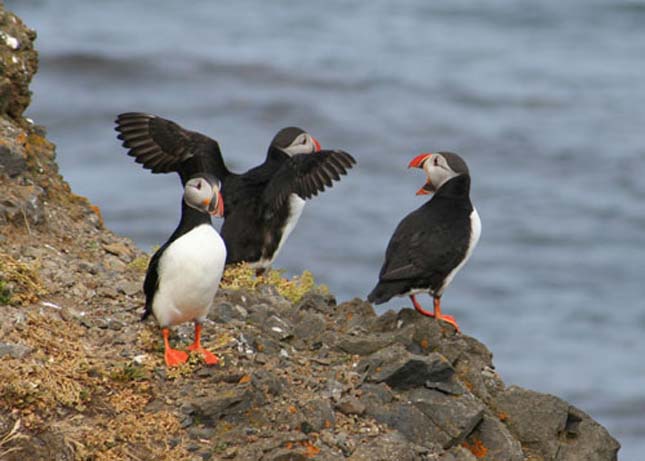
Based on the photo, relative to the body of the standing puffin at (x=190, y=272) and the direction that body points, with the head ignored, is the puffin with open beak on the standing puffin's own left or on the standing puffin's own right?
on the standing puffin's own left

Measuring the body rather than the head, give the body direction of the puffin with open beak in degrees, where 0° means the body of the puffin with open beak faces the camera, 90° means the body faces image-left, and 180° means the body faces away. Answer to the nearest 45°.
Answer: approximately 270°

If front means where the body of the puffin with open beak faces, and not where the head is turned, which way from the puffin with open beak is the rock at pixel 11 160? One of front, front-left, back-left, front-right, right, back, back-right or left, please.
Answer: back

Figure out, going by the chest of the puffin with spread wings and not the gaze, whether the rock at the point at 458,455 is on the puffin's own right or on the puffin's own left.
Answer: on the puffin's own right

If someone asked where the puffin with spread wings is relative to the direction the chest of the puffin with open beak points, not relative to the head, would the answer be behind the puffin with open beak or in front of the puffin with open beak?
behind

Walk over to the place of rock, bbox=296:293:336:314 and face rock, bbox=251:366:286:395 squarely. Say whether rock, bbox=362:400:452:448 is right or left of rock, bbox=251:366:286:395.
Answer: left

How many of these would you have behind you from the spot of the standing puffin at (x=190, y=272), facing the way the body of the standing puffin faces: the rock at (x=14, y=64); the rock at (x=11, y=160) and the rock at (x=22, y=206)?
3
